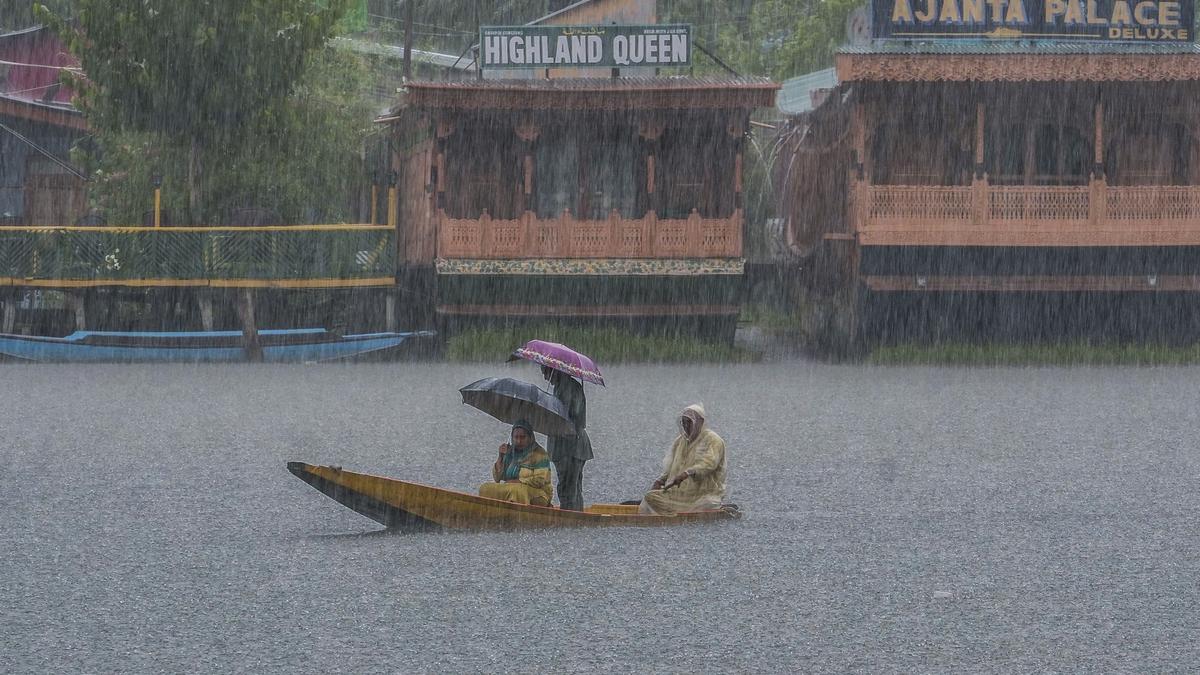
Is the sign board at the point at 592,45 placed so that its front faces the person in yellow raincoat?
yes

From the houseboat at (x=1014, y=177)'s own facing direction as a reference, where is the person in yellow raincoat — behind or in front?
in front

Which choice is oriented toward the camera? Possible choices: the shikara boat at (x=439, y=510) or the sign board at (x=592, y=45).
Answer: the sign board

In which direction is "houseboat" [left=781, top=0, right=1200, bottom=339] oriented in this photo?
toward the camera

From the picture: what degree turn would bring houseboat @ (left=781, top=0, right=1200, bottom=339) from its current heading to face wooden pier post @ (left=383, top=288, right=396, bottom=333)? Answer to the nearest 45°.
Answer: approximately 90° to its right

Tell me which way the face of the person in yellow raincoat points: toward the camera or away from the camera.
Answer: toward the camera

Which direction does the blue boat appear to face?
to the viewer's right

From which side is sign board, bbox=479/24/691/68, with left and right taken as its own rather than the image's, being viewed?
front

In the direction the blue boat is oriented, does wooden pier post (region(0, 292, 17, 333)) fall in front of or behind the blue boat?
behind

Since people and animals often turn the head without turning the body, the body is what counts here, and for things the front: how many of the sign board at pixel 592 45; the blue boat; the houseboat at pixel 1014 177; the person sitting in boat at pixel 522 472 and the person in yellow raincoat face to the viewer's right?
1

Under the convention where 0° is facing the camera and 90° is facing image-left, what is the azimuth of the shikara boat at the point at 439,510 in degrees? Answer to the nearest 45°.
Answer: approximately 90°

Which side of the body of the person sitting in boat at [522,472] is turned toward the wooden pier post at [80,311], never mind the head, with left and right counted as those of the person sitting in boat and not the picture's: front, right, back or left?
right

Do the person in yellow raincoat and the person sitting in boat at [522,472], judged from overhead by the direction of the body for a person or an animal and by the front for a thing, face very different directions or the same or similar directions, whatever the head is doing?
same or similar directions

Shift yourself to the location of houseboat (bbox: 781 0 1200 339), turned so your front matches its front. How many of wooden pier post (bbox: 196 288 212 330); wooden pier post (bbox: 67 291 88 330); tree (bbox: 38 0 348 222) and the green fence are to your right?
4

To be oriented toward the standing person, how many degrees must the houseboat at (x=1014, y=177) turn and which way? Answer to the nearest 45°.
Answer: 0° — it already faces them
